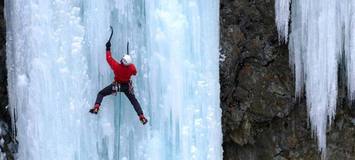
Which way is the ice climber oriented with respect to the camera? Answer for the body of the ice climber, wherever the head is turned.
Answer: away from the camera

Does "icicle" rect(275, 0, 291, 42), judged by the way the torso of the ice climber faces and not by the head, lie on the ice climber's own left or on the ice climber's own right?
on the ice climber's own right

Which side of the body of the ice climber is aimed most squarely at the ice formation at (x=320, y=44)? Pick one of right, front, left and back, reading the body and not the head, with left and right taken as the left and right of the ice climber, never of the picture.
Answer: right
